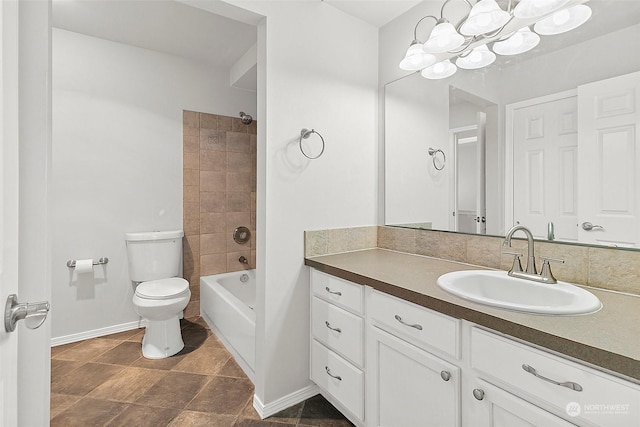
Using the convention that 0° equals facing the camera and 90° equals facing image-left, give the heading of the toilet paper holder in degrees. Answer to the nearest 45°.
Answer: approximately 0°

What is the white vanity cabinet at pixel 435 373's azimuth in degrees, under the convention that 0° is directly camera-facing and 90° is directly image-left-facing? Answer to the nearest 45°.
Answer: approximately 45°

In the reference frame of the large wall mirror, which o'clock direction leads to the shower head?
The shower head is roughly at 2 o'clock from the large wall mirror.

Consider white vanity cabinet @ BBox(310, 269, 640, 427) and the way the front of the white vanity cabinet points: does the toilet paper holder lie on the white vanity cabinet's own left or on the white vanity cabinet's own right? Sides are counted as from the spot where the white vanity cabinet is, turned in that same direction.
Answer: on the white vanity cabinet's own right

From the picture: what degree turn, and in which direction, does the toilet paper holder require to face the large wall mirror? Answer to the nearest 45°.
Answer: approximately 45° to its left

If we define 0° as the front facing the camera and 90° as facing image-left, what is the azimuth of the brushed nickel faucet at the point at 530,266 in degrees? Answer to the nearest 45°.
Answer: approximately 45°

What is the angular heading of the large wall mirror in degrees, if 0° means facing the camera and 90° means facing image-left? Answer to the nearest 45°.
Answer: approximately 45°

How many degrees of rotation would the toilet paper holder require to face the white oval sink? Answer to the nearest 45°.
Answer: approximately 45° to its left
